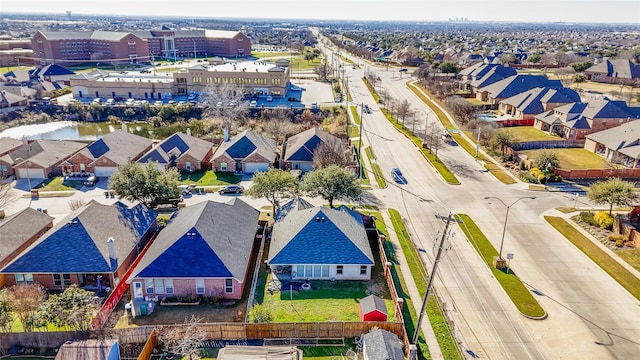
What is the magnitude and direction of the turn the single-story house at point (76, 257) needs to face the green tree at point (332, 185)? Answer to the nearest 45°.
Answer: approximately 90° to its right

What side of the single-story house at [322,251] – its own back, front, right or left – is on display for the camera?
back

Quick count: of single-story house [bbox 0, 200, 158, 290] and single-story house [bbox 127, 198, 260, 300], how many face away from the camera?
2

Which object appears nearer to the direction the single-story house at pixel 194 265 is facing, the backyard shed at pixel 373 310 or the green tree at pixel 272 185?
the green tree

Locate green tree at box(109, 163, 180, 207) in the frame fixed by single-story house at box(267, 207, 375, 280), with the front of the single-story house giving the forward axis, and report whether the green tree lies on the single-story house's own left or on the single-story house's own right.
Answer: on the single-story house's own left

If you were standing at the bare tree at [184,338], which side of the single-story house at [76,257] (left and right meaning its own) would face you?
back

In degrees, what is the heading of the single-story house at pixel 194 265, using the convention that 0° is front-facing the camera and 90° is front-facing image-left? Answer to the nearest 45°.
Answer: approximately 180°

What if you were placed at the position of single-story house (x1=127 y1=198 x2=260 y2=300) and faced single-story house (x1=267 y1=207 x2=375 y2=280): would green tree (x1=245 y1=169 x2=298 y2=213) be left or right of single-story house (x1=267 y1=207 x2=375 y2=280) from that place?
left

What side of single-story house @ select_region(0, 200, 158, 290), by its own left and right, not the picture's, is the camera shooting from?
back
